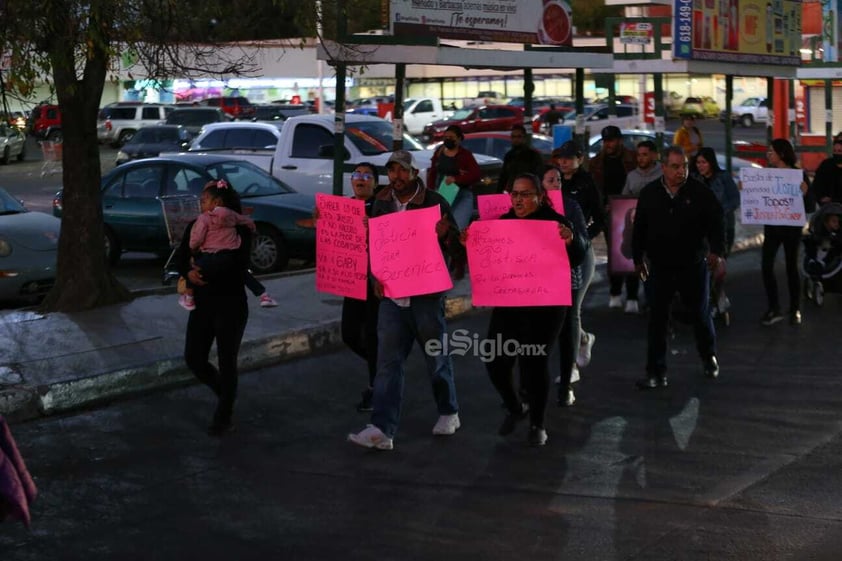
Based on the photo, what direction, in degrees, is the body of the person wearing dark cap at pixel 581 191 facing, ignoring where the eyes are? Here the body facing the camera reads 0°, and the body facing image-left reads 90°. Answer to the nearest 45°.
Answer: approximately 45°

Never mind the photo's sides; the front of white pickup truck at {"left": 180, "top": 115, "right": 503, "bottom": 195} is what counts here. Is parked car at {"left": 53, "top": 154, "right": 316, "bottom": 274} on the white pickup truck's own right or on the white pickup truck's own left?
on the white pickup truck's own right

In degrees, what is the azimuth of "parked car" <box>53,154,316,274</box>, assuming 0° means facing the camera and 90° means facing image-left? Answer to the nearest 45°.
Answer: approximately 315°

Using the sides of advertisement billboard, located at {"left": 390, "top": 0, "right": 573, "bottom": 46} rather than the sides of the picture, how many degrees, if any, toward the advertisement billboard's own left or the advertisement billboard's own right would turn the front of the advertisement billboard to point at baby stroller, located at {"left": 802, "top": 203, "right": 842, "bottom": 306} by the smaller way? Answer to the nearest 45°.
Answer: approximately 45° to the advertisement billboard's own left

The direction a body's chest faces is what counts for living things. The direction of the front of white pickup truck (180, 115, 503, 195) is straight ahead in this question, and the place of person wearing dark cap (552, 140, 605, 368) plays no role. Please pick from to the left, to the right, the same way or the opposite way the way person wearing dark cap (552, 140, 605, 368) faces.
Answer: to the right

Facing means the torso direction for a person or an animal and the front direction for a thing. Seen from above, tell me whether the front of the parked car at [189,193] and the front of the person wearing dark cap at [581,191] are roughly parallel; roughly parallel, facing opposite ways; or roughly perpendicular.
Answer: roughly perpendicular

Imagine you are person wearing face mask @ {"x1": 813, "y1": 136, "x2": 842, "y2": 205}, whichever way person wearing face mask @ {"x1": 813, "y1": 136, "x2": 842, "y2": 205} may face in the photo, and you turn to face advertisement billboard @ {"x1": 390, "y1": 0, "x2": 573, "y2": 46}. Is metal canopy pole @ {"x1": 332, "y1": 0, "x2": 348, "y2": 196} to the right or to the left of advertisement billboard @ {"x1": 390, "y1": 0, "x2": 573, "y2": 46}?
left

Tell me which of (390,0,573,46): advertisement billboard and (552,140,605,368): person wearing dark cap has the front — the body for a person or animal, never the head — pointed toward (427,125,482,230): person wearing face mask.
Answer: the advertisement billboard
